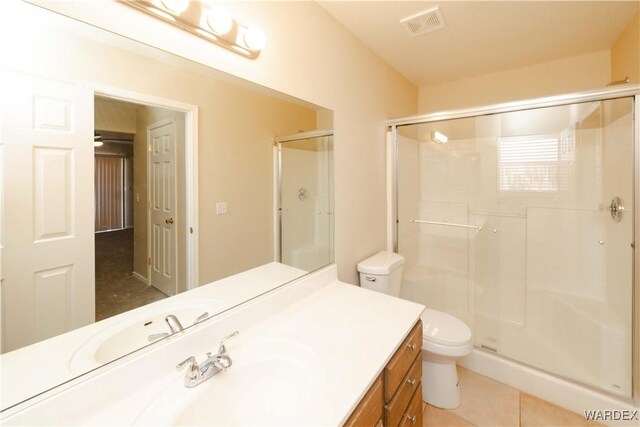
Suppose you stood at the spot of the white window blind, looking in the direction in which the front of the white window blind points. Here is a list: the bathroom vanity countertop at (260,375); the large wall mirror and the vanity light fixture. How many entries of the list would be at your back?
0

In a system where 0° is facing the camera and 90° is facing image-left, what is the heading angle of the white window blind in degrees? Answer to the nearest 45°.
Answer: approximately 0°

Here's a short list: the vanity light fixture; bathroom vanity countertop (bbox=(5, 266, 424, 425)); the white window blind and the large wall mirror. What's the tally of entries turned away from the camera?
0

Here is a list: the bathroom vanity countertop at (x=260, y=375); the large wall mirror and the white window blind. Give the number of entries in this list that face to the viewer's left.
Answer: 0

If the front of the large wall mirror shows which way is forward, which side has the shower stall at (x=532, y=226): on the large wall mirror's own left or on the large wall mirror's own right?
on the large wall mirror's own left

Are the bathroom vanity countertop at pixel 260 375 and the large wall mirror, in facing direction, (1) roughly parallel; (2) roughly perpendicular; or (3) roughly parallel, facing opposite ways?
roughly parallel

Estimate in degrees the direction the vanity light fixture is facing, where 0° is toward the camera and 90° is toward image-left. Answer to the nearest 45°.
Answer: approximately 315°

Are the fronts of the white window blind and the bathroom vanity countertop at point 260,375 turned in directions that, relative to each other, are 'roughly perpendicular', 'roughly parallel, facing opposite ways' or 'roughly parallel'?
roughly perpendicular

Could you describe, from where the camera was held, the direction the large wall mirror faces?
facing the viewer and to the right of the viewer

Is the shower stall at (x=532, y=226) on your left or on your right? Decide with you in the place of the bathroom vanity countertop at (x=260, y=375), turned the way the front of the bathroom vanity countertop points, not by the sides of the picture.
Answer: on your left

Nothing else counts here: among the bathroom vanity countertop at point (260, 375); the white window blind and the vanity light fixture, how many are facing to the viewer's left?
0

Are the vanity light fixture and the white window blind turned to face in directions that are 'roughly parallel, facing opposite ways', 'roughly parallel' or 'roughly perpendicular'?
roughly perpendicular
